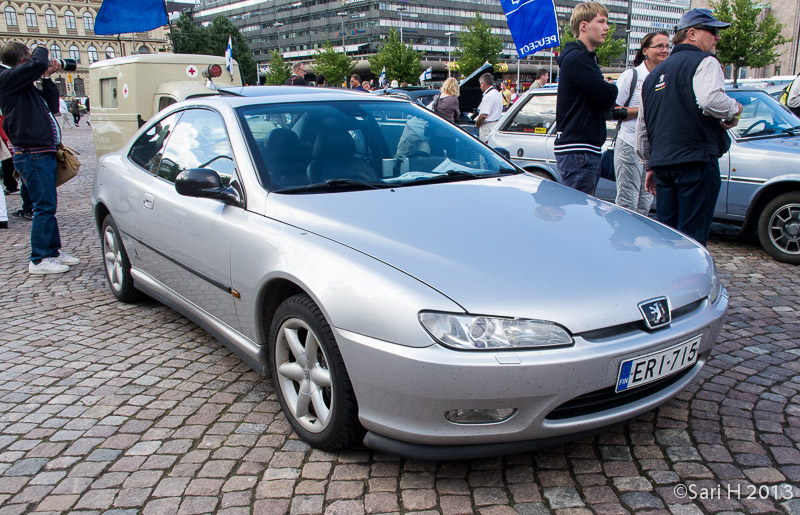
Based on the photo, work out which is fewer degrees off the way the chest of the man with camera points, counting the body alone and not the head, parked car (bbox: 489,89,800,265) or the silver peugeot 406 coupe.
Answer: the parked car

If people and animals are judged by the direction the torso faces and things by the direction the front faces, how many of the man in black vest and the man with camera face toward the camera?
0

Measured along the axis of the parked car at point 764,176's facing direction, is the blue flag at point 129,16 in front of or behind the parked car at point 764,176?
behind

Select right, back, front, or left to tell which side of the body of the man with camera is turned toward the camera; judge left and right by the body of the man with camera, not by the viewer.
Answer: right

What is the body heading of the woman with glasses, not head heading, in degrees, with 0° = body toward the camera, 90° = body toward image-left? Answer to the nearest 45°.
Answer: approximately 315°

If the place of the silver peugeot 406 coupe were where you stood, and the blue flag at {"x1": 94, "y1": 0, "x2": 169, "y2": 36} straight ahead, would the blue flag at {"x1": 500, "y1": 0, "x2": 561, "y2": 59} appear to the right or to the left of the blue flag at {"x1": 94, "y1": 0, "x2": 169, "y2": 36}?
right

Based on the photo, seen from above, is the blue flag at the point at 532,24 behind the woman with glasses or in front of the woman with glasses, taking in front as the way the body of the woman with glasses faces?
behind
